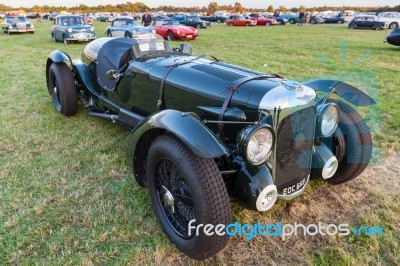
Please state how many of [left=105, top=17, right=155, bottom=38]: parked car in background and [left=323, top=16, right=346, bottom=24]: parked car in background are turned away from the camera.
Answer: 0

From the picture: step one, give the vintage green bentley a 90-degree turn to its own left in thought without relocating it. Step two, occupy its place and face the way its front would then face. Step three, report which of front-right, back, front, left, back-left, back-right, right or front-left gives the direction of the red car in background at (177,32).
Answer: front-left

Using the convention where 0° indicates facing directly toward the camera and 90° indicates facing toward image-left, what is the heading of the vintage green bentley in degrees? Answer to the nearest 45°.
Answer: approximately 315°
